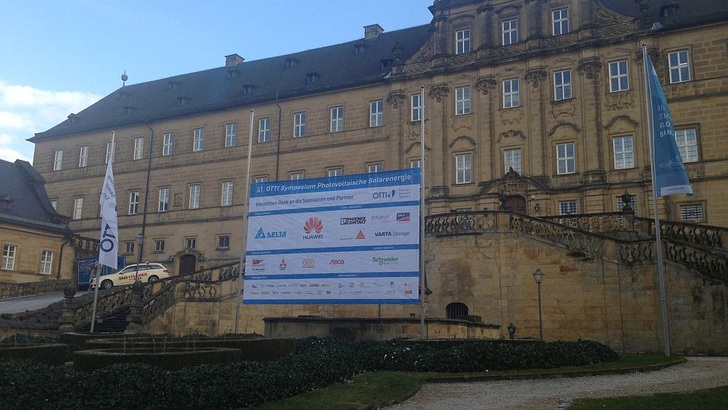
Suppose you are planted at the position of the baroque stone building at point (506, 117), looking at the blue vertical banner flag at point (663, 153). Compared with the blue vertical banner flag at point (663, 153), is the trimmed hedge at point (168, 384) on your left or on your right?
right

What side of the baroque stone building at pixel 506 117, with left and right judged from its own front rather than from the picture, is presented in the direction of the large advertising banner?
front

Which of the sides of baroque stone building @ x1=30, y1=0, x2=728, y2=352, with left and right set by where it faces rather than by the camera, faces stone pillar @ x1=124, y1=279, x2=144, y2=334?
front

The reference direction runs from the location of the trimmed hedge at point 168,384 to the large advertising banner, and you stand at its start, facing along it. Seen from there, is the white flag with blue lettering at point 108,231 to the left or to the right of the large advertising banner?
left

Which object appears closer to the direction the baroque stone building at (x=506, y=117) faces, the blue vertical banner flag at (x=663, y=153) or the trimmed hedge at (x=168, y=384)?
the trimmed hedge

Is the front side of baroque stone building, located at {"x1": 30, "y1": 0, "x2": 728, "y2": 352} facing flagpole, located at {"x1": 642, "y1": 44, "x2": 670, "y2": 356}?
no

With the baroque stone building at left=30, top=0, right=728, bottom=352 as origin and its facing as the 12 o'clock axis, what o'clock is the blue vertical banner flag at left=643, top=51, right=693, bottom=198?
The blue vertical banner flag is roughly at 10 o'clock from the baroque stone building.

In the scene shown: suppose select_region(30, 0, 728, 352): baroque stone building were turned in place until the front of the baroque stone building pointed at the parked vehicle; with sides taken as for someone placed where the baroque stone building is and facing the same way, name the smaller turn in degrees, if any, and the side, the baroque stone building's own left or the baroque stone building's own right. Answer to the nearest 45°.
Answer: approximately 45° to the baroque stone building's own right

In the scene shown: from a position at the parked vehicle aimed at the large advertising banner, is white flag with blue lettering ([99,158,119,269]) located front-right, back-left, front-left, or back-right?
front-right

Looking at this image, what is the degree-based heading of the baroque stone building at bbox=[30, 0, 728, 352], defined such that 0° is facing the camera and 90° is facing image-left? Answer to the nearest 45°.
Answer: approximately 45°

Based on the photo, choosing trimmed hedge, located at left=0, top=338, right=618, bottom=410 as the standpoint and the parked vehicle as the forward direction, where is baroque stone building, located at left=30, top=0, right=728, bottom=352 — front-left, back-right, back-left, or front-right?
front-right
